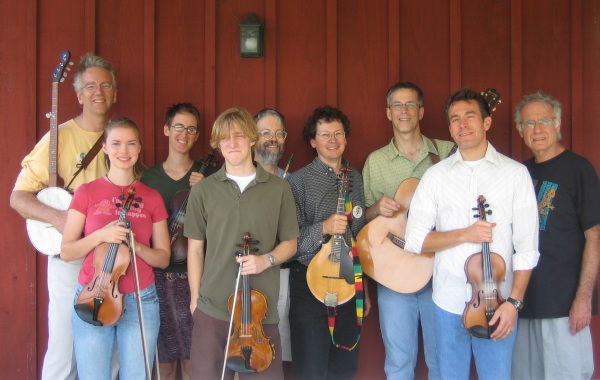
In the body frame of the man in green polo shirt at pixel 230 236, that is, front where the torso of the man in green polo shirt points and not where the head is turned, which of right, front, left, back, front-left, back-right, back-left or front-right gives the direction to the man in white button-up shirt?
left

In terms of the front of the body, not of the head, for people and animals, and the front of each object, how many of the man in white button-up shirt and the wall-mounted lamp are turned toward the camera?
2

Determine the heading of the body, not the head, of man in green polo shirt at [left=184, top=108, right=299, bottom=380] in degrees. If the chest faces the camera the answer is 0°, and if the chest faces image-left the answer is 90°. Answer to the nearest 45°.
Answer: approximately 0°

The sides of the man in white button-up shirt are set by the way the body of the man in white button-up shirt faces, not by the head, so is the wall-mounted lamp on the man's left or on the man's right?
on the man's right

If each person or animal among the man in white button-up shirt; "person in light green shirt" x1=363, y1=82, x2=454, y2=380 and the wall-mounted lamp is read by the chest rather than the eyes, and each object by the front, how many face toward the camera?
3

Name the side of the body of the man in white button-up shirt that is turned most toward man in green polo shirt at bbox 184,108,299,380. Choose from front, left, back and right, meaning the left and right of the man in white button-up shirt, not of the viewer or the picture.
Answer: right

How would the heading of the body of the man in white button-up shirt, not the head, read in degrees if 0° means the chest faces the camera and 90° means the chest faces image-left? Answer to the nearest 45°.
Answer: approximately 0°

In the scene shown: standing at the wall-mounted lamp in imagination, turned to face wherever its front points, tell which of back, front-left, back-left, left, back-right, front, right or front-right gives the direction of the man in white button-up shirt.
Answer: front-left
